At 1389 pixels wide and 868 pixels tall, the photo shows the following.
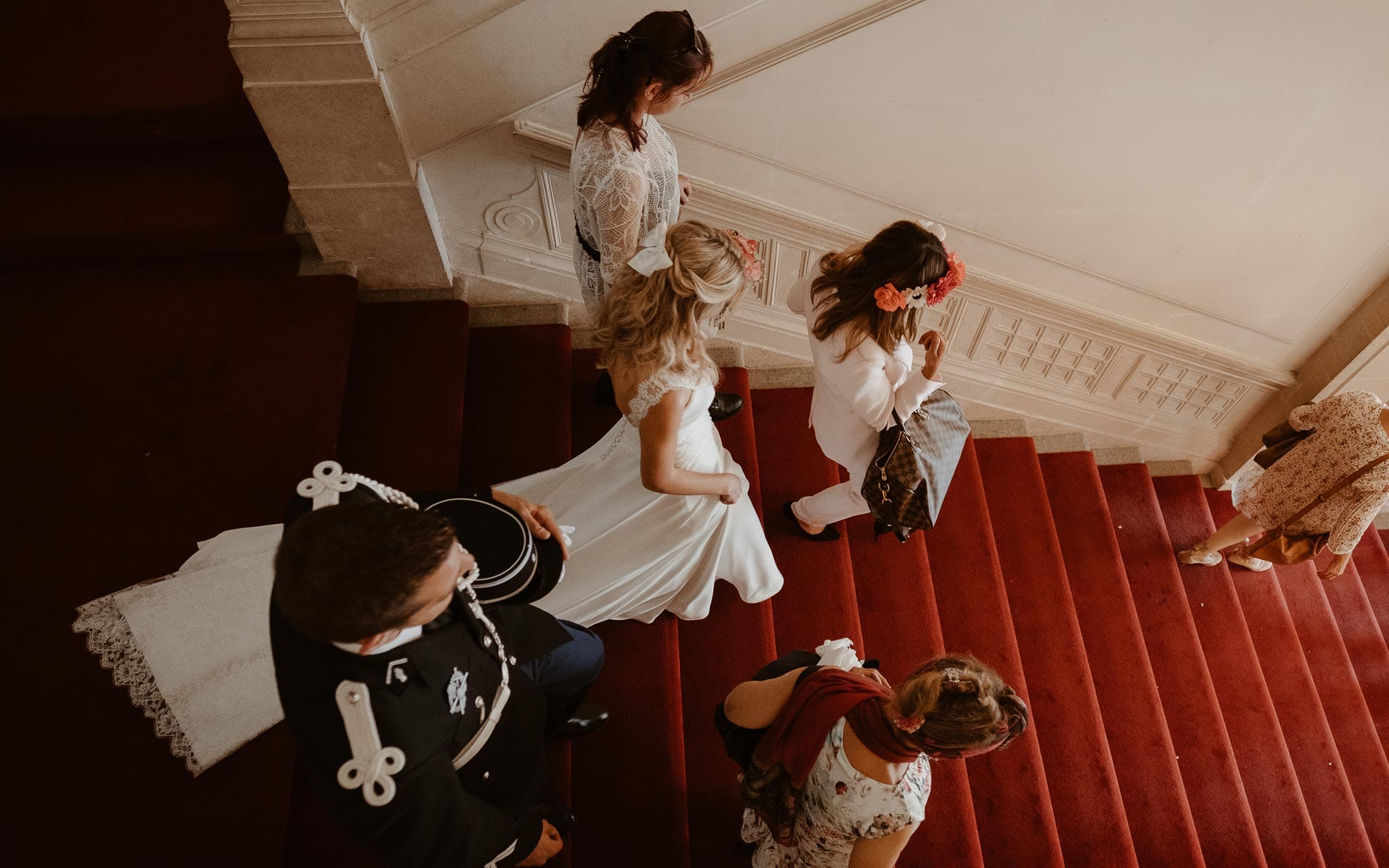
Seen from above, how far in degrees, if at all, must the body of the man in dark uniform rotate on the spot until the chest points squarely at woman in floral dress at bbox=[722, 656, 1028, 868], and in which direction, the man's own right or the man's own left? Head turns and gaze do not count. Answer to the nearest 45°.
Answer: approximately 45° to the man's own right

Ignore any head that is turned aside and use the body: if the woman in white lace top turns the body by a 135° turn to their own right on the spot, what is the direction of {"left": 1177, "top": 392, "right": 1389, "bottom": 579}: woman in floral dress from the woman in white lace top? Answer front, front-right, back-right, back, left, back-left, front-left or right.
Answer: back-left

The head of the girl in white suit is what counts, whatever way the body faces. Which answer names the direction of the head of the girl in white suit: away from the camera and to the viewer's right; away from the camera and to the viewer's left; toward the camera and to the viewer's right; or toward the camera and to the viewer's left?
away from the camera and to the viewer's right

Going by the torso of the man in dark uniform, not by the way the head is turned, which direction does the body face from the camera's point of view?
to the viewer's right

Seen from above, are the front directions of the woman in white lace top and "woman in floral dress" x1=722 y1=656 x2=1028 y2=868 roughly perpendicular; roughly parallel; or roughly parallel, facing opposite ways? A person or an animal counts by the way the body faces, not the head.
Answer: roughly parallel

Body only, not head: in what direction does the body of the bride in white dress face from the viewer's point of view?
to the viewer's right

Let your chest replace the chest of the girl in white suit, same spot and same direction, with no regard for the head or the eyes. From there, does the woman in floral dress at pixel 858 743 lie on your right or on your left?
on your right

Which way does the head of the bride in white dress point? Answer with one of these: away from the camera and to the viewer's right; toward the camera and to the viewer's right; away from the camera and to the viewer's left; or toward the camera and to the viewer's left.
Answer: away from the camera and to the viewer's right

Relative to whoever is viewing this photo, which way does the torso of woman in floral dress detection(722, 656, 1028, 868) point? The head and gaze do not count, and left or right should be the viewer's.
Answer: facing away from the viewer and to the right of the viewer

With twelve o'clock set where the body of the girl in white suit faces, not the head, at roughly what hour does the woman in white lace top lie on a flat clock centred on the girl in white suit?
The woman in white lace top is roughly at 6 o'clock from the girl in white suit.

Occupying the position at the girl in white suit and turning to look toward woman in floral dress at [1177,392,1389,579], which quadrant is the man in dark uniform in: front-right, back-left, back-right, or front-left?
back-right

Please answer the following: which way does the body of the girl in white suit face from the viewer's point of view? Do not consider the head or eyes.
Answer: to the viewer's right

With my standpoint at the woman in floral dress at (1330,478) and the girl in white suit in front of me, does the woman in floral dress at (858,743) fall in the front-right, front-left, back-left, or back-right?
front-left

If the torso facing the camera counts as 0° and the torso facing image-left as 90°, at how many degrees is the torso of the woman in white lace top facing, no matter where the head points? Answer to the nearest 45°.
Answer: approximately 270°
